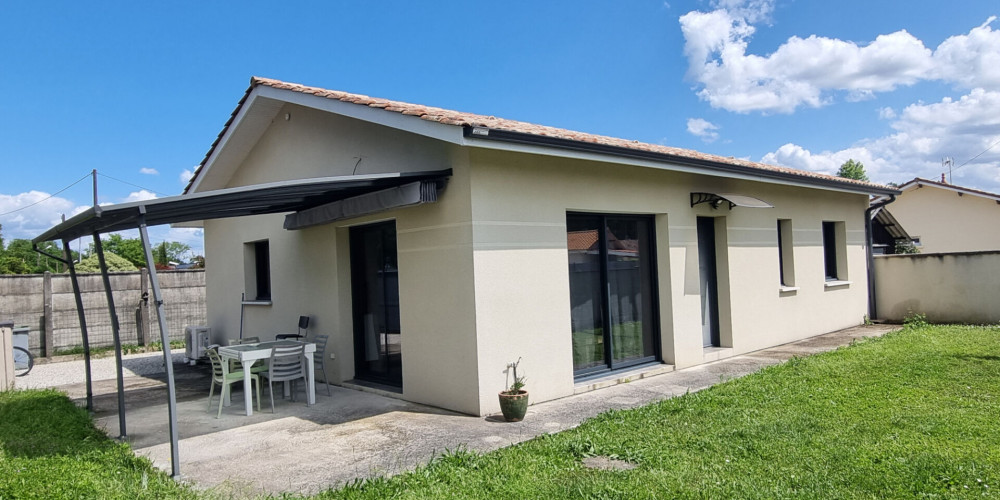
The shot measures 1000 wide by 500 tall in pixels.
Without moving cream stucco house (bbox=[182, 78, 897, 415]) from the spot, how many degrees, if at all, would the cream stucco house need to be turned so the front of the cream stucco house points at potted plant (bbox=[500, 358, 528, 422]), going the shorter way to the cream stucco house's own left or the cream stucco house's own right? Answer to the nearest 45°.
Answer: approximately 45° to the cream stucco house's own right

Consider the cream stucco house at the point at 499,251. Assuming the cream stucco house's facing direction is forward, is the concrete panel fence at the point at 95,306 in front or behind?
behind

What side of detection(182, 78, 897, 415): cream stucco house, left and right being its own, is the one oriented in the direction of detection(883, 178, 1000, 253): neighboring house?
left

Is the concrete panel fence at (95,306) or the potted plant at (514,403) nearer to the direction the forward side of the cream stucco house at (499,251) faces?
the potted plant

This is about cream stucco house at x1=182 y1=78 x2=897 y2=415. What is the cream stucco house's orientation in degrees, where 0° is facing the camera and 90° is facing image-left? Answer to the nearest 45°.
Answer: approximately 315°

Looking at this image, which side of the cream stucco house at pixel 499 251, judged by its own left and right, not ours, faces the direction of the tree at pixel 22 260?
back

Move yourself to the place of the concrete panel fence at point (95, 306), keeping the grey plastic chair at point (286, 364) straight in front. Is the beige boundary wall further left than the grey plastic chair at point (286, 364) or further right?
left

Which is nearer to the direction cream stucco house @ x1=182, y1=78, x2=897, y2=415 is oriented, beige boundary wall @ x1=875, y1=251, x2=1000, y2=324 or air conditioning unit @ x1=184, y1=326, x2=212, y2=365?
the beige boundary wall

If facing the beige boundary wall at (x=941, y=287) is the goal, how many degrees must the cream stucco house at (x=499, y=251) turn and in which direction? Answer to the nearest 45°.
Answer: approximately 90° to its left
